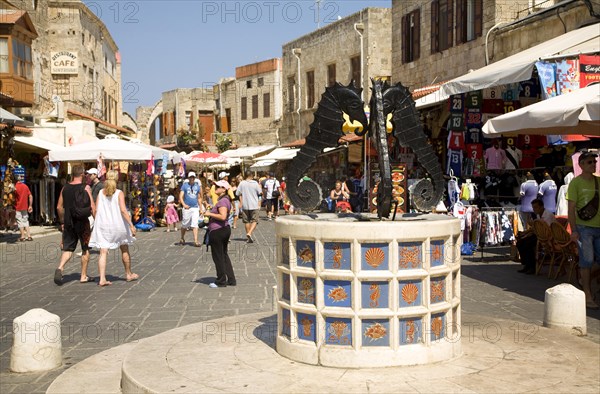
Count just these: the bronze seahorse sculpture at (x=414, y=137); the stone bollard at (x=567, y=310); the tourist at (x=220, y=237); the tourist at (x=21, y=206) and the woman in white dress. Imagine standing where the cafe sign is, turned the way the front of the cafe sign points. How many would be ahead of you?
5

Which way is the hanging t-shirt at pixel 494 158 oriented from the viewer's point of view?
toward the camera

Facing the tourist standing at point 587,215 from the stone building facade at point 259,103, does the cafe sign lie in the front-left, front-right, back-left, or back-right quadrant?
front-right

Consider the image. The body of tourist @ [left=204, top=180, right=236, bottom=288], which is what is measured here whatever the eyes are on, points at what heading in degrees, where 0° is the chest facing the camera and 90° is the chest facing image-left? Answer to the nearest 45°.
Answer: approximately 90°

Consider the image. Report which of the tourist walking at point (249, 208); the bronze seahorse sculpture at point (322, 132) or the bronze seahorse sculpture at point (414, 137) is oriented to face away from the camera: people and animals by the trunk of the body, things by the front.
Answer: the tourist walking

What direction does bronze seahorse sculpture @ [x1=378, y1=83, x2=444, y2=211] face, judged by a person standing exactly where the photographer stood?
facing to the left of the viewer

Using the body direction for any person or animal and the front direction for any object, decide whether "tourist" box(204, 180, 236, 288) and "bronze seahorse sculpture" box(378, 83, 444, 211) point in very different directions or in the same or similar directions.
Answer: same or similar directions

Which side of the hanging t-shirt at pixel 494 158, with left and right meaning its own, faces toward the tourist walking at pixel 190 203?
right

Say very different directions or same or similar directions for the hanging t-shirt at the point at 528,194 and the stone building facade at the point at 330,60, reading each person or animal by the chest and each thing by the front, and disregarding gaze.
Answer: same or similar directions

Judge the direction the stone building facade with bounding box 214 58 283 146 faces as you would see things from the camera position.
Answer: facing the viewer and to the left of the viewer

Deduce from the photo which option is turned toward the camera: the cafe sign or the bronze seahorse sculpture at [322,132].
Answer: the cafe sign

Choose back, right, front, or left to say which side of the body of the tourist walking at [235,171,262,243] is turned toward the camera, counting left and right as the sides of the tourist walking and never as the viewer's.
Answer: back

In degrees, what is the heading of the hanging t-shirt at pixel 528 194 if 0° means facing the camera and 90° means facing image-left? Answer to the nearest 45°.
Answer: approximately 0°

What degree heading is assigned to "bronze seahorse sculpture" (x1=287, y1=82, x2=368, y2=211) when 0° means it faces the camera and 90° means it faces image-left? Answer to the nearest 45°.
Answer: approximately 270°

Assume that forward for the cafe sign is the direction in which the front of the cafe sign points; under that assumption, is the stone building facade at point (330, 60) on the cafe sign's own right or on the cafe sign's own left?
on the cafe sign's own left

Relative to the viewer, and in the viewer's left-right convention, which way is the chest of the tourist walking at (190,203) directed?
facing the viewer

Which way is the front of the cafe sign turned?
toward the camera

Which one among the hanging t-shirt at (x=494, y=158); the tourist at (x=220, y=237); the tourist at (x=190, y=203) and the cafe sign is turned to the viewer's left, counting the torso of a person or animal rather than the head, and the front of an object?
the tourist at (x=220, y=237)
